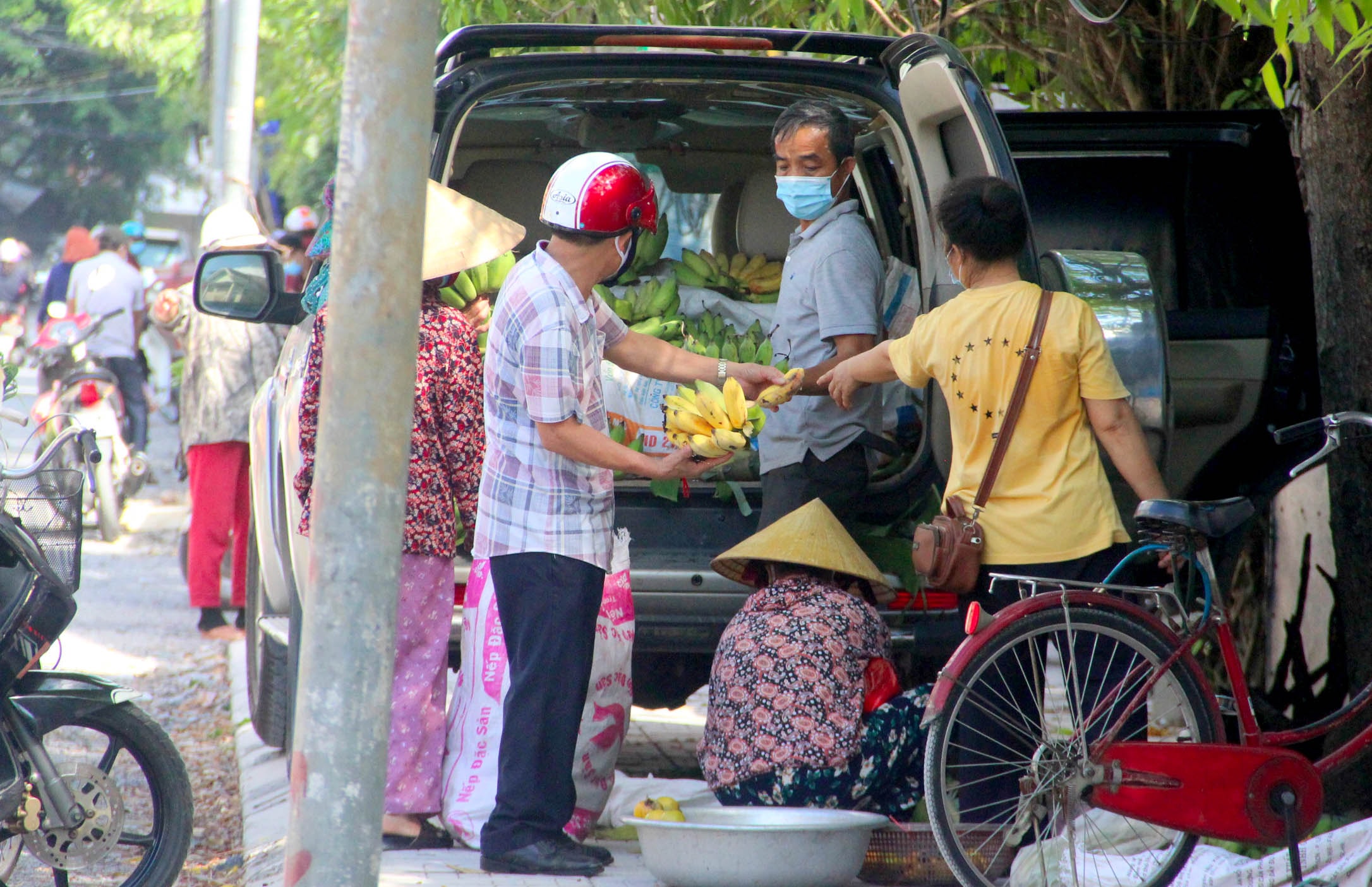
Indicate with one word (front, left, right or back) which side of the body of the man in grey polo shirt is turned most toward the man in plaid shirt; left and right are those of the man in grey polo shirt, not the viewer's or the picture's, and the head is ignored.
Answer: front

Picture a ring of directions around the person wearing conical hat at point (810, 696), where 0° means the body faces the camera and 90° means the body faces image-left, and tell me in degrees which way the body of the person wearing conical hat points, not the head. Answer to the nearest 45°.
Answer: approximately 225°

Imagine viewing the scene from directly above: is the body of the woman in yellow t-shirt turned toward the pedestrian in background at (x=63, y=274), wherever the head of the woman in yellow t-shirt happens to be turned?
yes

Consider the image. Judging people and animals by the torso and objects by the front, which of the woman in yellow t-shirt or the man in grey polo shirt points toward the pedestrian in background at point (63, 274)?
the woman in yellow t-shirt

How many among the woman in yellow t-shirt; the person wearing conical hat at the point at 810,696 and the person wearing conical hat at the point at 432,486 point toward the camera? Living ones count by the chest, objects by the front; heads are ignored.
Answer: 0

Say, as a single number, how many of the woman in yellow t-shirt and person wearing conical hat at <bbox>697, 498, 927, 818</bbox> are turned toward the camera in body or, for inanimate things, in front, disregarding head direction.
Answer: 0

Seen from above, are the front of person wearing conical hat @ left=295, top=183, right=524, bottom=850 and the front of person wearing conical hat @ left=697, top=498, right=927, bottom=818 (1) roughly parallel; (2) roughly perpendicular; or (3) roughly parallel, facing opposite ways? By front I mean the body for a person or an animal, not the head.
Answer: roughly parallel

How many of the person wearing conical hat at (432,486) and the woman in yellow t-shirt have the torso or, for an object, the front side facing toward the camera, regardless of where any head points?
0

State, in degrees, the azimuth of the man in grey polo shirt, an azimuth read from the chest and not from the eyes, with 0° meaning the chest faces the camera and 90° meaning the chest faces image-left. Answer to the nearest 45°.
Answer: approximately 45°

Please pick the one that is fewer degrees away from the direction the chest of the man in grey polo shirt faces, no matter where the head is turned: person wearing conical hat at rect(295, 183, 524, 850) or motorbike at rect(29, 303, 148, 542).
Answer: the person wearing conical hat

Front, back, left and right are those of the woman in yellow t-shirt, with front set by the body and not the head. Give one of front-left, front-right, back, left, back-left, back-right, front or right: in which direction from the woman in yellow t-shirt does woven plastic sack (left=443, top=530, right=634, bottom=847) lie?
front-left

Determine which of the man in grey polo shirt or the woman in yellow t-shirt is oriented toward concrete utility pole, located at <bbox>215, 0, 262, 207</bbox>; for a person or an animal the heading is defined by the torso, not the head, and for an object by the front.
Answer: the woman in yellow t-shirt

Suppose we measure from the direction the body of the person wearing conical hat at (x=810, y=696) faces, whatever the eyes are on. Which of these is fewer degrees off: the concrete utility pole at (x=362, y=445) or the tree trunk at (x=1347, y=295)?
the tree trunk

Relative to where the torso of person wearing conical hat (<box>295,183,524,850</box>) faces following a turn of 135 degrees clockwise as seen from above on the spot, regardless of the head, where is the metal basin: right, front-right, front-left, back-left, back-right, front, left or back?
front-left

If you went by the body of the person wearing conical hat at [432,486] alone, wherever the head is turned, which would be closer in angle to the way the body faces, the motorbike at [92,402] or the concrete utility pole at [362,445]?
the motorbike

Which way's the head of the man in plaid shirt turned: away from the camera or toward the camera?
away from the camera

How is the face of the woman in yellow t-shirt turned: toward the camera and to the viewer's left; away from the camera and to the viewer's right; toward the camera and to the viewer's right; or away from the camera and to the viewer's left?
away from the camera and to the viewer's left

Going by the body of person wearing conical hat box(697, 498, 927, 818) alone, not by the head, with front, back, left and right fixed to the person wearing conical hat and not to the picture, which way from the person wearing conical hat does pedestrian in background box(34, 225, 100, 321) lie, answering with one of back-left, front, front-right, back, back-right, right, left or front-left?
left
